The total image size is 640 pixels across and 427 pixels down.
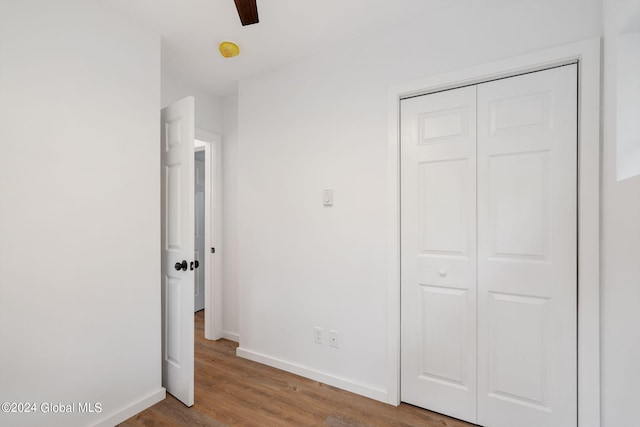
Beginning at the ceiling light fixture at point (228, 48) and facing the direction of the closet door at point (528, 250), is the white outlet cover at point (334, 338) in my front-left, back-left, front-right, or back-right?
front-left

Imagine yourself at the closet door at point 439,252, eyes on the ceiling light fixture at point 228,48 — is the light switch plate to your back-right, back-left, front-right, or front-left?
front-right

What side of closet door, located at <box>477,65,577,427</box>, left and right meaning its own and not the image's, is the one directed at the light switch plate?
right

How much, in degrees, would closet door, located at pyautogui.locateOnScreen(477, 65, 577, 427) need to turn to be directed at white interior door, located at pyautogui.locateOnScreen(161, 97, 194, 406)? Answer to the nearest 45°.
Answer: approximately 45° to its right

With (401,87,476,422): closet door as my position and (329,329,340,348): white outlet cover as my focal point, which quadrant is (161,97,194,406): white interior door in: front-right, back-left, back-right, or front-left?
front-left

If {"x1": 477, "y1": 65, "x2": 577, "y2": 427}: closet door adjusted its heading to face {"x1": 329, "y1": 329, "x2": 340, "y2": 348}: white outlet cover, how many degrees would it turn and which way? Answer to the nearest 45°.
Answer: approximately 90° to its right

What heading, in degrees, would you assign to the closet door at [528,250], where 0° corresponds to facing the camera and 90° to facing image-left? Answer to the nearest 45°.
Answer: approximately 0°

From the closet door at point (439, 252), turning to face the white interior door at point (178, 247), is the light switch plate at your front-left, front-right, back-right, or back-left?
front-right
